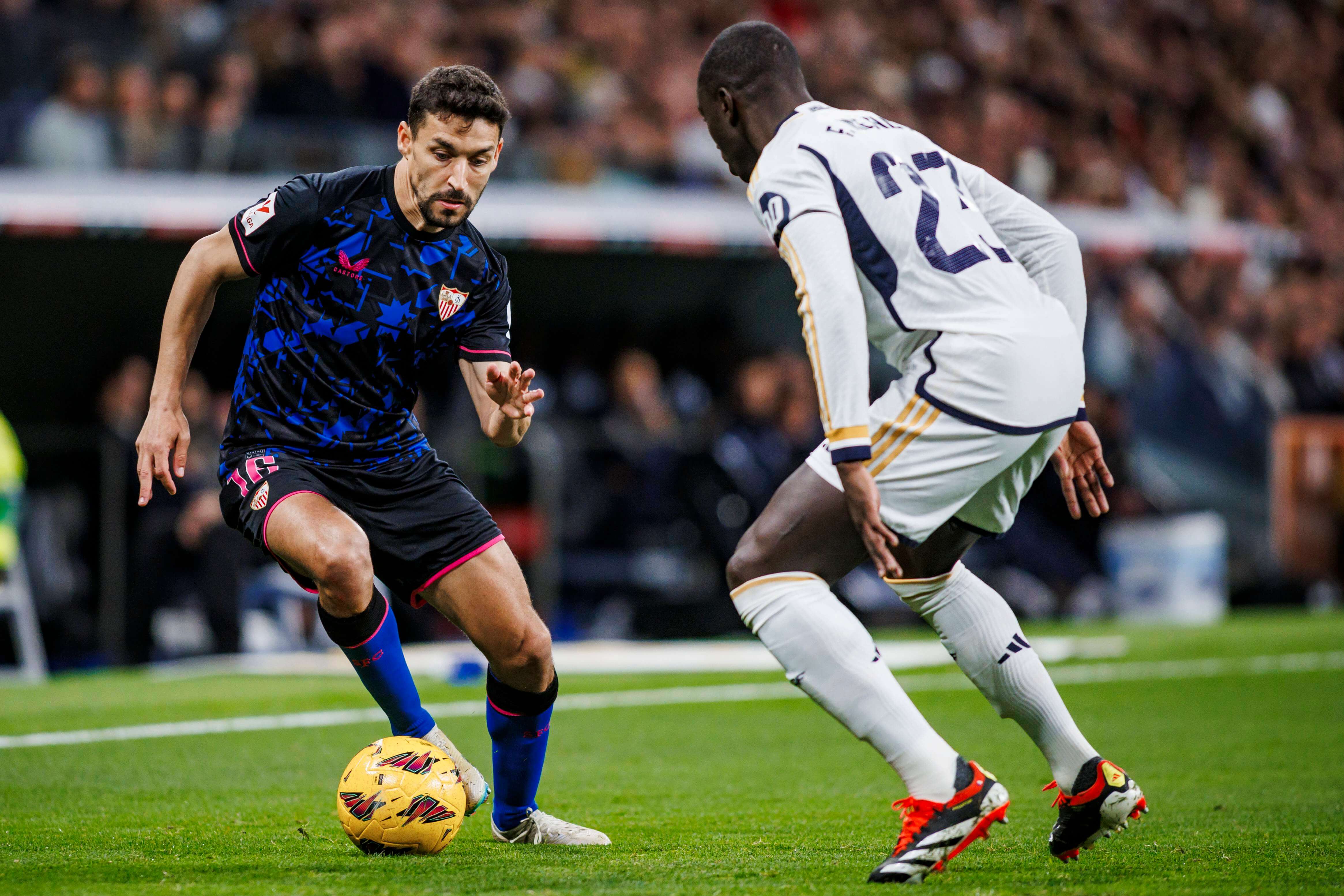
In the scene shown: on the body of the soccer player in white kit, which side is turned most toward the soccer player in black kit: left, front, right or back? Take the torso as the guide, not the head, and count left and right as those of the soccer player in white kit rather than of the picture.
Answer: front

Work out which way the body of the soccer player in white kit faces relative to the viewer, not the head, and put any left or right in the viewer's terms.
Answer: facing away from the viewer and to the left of the viewer

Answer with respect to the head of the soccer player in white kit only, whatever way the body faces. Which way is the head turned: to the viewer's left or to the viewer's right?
to the viewer's left

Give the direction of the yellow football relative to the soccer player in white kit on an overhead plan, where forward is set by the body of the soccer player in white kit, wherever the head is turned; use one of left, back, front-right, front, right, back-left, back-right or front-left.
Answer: front-left
